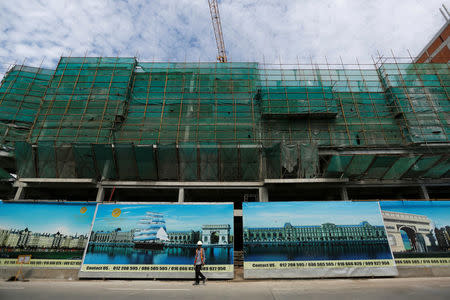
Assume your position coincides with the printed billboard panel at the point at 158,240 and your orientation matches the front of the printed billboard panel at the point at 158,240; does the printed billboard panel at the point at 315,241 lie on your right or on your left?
on your left

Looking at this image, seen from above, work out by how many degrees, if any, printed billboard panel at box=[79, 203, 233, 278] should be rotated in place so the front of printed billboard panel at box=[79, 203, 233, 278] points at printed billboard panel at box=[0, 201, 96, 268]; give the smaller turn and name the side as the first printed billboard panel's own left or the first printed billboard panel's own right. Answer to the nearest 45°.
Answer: approximately 90° to the first printed billboard panel's own right

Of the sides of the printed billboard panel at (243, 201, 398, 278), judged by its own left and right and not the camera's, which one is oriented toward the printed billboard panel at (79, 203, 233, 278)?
right

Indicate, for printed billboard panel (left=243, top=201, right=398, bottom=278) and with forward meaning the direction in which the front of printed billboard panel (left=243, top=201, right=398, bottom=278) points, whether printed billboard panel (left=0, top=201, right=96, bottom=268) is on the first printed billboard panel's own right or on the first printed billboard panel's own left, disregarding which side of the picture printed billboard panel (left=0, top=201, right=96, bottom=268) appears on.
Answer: on the first printed billboard panel's own right

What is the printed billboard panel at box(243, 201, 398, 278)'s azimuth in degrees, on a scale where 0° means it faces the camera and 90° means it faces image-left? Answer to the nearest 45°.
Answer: approximately 0°

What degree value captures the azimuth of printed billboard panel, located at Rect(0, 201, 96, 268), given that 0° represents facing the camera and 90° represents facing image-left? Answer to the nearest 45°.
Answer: approximately 0°
